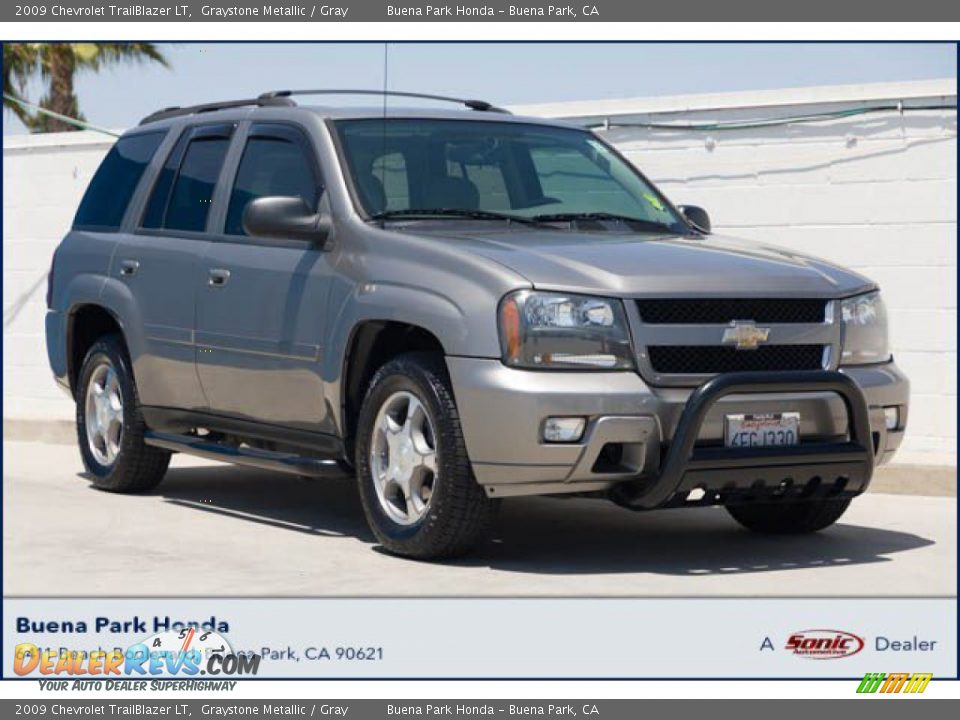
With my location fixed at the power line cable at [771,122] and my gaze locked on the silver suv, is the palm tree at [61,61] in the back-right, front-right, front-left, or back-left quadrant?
back-right

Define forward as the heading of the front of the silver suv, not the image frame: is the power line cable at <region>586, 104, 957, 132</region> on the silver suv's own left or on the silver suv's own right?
on the silver suv's own left

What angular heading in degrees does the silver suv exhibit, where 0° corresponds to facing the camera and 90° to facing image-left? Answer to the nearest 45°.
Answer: approximately 315°

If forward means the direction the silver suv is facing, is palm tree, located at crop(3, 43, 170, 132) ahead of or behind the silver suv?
behind

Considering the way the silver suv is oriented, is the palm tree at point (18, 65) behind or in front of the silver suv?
behind
